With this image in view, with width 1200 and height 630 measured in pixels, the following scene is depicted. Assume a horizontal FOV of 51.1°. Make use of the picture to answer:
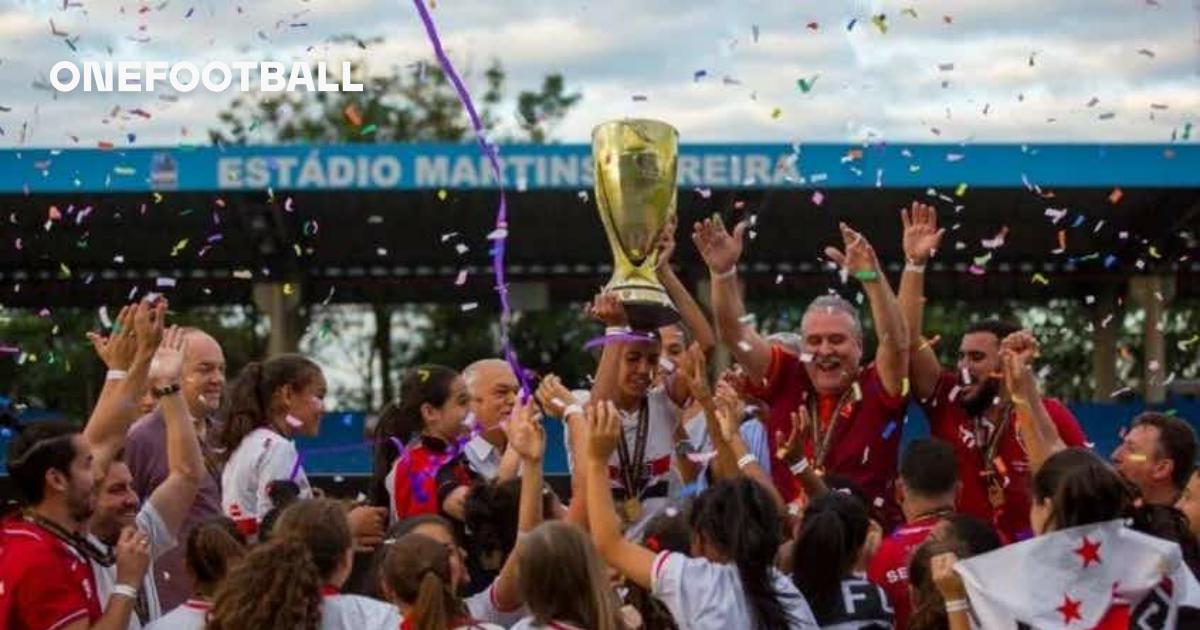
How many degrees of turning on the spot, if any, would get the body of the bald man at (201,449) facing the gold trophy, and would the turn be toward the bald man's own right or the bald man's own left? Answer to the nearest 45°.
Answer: approximately 45° to the bald man's own left

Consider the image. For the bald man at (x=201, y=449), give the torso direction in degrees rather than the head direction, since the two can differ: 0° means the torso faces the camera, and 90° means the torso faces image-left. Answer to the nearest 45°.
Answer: approximately 315°
